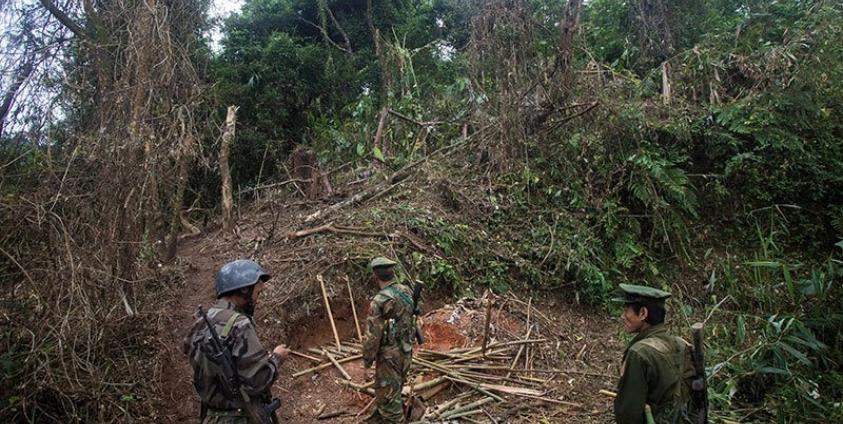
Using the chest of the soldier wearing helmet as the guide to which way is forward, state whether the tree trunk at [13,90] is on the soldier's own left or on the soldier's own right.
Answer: on the soldier's own left

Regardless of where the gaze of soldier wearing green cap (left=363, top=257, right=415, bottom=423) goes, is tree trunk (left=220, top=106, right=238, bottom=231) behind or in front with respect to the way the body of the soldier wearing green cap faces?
in front

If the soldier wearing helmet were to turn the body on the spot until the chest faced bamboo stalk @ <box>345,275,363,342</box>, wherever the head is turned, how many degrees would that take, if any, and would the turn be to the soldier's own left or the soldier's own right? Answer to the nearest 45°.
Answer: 0° — they already face it

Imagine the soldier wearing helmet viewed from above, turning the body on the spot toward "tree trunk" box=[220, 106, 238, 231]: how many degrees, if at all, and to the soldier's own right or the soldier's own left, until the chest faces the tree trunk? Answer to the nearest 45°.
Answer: approximately 45° to the soldier's own left

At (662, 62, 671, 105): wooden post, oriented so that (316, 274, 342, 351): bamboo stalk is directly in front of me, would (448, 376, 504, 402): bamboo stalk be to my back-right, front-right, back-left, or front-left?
front-left

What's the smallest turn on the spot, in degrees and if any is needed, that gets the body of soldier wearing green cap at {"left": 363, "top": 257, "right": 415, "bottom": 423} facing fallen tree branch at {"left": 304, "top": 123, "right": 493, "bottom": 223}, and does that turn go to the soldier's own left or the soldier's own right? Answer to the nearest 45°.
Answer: approximately 45° to the soldier's own right

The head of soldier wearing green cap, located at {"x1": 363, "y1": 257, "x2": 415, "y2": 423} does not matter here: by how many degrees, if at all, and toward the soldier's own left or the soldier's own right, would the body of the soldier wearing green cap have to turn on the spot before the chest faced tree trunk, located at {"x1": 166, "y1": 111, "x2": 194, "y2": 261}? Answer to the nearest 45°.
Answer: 0° — they already face it

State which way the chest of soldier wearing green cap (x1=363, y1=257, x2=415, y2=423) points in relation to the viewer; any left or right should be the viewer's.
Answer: facing away from the viewer and to the left of the viewer

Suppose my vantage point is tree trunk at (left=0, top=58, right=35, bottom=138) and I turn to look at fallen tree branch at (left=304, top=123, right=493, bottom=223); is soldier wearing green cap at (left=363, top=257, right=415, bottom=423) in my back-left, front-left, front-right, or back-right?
front-right

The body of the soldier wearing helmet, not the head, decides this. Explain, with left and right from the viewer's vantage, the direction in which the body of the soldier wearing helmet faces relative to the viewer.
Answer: facing away from the viewer and to the right of the viewer

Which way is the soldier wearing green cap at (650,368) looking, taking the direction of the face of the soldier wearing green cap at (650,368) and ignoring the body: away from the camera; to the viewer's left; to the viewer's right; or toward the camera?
to the viewer's left

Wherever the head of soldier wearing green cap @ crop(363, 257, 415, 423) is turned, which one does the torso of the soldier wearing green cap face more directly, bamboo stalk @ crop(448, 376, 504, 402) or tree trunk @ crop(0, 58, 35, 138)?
the tree trunk
